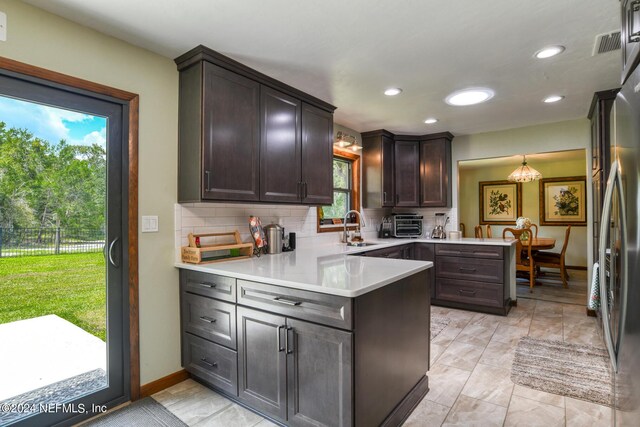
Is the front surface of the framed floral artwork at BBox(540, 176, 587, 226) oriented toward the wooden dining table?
yes

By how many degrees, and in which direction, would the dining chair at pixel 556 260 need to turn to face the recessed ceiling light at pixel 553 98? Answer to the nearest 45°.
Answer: approximately 90° to its left

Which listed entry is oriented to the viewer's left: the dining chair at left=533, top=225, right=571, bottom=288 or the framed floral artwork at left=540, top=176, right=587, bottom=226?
the dining chair

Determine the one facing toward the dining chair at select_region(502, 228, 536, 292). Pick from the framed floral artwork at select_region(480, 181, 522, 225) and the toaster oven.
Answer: the framed floral artwork

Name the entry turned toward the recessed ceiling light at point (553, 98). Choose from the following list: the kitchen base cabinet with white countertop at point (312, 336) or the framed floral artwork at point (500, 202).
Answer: the framed floral artwork

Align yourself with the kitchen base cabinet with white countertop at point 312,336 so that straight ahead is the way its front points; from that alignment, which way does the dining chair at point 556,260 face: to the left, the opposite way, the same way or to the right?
to the right

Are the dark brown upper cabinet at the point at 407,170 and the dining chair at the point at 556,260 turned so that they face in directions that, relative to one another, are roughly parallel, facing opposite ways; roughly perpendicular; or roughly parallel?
roughly perpendicular

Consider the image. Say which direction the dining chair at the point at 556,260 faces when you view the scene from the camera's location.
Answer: facing to the left of the viewer
